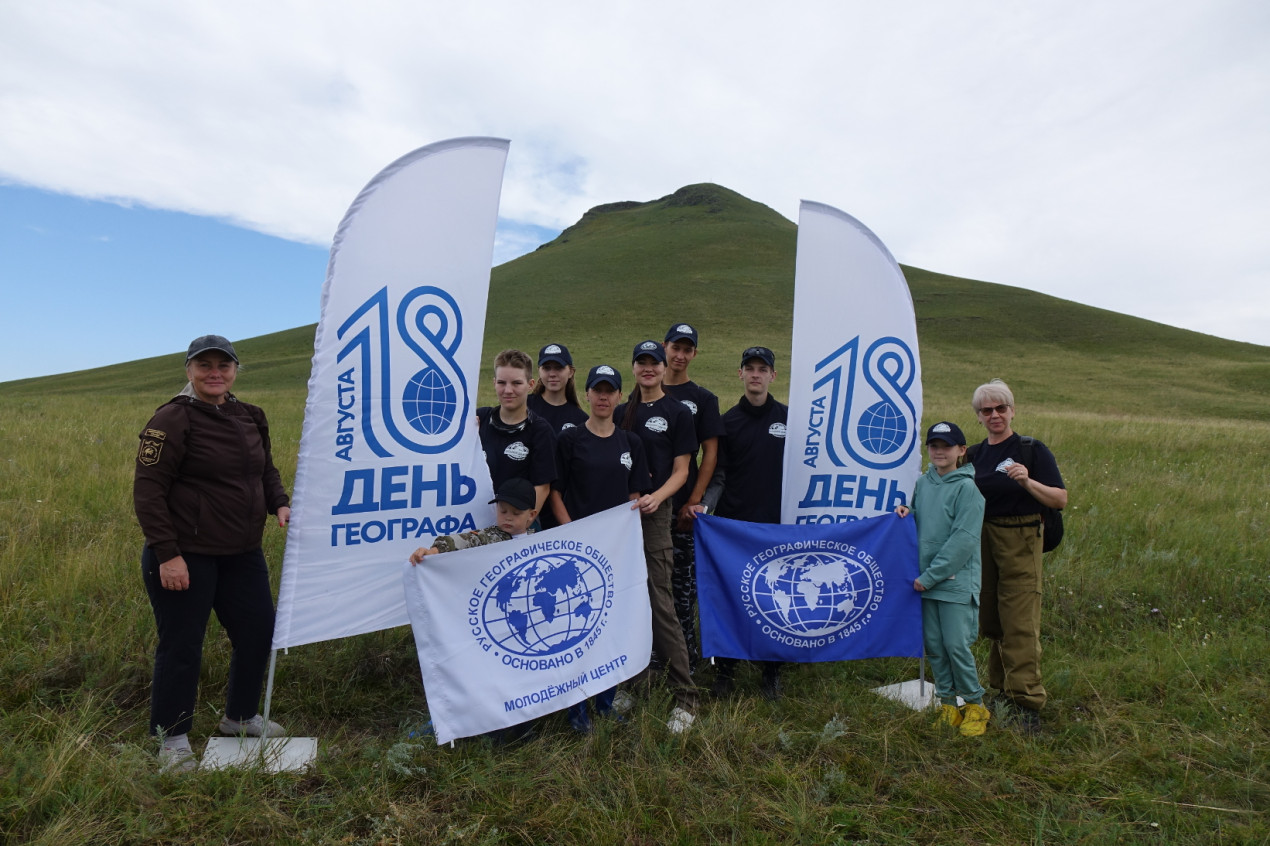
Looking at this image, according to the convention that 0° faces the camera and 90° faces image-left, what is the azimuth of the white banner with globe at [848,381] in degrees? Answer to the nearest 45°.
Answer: approximately 0°

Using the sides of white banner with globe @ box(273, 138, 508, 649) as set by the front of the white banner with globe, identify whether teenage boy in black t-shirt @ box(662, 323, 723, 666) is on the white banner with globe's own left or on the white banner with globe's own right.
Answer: on the white banner with globe's own left

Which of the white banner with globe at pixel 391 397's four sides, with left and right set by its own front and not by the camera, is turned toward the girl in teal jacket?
left

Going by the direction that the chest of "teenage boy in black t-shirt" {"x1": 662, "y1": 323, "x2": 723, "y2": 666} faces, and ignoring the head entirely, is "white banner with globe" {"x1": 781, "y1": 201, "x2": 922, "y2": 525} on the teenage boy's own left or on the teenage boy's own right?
on the teenage boy's own left

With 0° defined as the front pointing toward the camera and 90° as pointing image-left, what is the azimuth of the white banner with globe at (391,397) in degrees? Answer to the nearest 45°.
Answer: approximately 0°

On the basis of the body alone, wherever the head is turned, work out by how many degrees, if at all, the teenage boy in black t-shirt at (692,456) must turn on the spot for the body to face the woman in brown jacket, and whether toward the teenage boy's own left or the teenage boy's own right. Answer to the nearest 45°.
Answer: approximately 45° to the teenage boy's own right

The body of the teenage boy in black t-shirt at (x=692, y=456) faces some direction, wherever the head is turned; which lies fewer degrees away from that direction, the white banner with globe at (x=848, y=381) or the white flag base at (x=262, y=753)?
the white flag base

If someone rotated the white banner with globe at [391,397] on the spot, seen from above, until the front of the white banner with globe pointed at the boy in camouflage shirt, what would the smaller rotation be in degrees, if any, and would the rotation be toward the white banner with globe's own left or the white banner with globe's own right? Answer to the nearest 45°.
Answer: approximately 90° to the white banner with globe's own left
